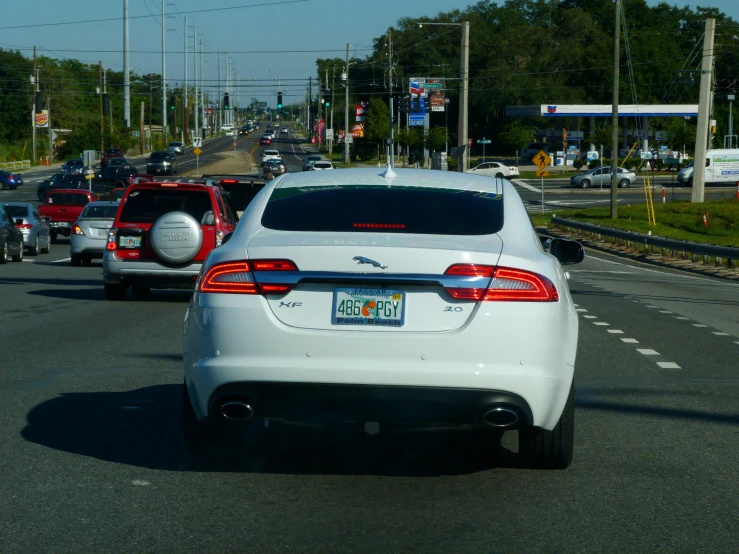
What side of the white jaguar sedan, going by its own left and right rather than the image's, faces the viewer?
back

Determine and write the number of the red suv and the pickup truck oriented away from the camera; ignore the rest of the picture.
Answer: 2

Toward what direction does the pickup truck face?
away from the camera

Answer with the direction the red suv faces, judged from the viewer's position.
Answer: facing away from the viewer

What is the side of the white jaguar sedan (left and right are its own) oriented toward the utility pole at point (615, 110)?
front

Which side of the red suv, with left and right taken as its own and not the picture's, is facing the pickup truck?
front

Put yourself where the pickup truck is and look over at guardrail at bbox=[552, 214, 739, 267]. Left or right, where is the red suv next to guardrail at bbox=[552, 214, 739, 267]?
right

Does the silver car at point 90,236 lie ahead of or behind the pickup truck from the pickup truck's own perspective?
behind

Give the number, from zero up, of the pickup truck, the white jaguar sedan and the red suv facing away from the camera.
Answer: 3

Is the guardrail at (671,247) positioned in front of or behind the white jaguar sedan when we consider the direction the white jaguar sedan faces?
in front

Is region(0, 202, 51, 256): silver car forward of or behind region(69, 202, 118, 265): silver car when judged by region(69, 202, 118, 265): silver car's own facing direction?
forward

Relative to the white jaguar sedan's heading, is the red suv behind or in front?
in front

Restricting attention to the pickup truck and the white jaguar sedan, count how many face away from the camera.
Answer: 2

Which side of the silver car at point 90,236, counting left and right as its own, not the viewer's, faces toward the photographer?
back

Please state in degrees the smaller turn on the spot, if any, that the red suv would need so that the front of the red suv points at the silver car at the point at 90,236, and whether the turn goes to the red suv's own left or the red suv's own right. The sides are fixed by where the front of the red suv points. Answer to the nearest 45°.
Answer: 0° — it already faces it
